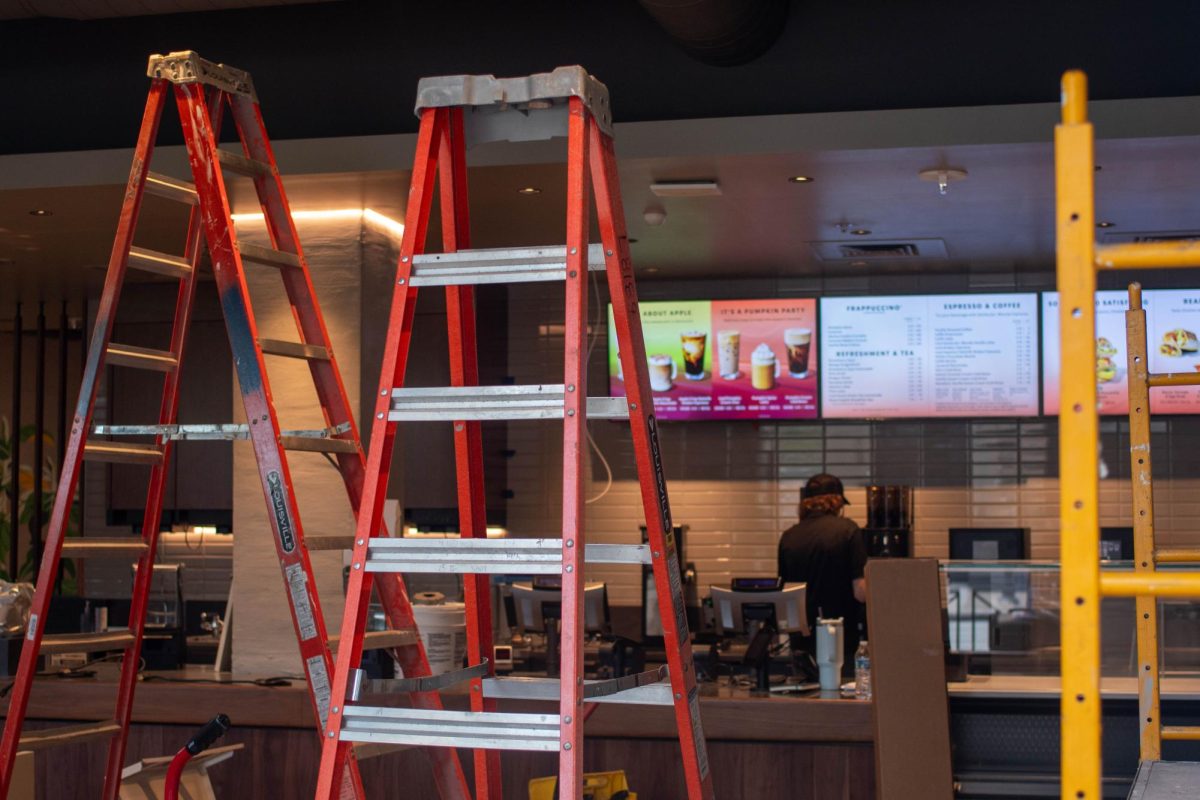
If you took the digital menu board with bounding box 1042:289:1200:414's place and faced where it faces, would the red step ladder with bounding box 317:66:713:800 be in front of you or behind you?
in front

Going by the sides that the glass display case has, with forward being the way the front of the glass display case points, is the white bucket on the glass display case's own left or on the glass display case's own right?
on the glass display case's own right

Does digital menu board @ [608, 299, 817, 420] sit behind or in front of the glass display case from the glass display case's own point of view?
behind

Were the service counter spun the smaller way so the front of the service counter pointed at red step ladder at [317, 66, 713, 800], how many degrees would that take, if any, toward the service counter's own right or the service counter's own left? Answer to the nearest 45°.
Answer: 0° — it already faces it

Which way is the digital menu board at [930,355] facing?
toward the camera

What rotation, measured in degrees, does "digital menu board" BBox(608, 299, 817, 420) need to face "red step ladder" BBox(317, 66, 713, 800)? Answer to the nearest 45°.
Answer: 0° — it already faces it

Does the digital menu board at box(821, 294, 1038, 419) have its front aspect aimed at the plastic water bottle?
yes

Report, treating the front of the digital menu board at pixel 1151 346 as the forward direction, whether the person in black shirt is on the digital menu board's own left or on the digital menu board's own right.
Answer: on the digital menu board's own right

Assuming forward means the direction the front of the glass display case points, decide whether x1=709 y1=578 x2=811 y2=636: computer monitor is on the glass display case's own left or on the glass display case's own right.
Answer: on the glass display case's own right

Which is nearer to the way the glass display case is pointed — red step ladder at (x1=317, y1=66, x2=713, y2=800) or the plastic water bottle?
the red step ladder

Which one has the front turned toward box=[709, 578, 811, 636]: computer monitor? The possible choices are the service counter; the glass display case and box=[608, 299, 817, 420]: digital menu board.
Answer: the digital menu board
